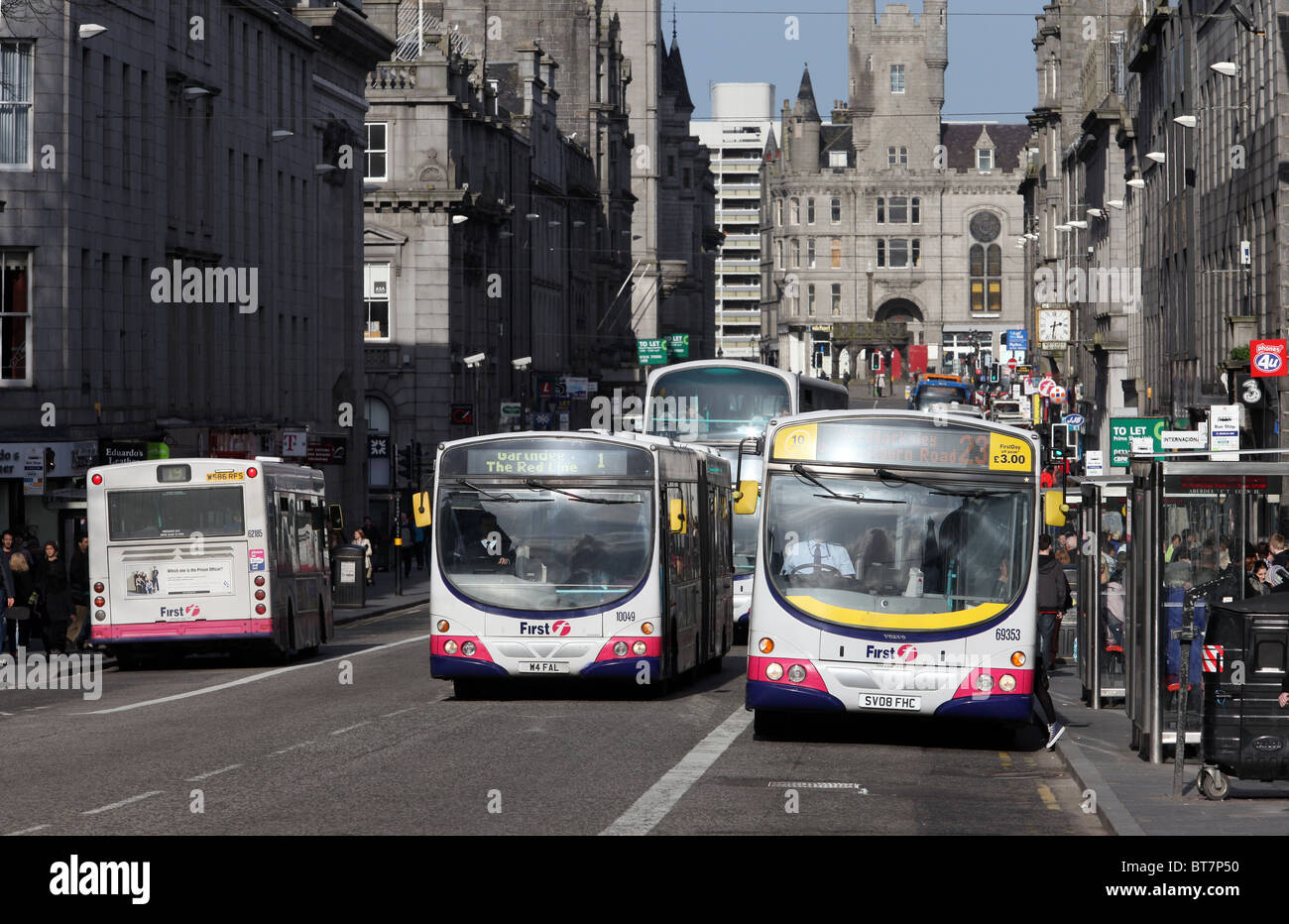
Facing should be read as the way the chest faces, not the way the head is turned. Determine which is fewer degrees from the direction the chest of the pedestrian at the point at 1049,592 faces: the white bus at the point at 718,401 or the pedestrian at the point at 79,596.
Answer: the pedestrian

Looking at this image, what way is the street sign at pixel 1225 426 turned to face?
toward the camera

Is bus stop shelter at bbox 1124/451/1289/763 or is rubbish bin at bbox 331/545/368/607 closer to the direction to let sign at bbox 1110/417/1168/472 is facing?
the bus stop shelter

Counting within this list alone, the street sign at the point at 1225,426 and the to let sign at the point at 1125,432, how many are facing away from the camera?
0

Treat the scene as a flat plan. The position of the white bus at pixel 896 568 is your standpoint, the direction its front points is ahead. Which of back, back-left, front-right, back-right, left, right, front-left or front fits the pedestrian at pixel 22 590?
back-right

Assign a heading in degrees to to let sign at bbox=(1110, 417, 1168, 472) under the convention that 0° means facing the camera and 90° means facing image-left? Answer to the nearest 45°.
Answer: approximately 0°

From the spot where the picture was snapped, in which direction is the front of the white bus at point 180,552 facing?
facing away from the viewer

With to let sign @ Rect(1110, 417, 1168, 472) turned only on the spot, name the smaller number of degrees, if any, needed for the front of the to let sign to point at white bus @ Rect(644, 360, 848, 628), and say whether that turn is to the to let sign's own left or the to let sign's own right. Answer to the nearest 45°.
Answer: approximately 135° to the to let sign's own right

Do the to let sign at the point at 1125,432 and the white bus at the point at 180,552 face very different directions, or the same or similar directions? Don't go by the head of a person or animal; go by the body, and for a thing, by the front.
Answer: very different directions

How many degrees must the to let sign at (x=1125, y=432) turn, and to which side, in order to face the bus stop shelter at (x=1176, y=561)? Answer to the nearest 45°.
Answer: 0° — it already faces it

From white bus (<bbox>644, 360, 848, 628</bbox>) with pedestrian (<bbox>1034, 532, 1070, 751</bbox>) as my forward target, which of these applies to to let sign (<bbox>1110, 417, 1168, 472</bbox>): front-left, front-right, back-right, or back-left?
front-left

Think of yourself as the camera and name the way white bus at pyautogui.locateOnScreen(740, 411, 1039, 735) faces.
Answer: facing the viewer

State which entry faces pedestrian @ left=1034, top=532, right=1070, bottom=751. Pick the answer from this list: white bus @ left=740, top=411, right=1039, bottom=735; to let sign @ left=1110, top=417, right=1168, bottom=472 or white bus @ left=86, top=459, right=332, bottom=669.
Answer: the to let sign

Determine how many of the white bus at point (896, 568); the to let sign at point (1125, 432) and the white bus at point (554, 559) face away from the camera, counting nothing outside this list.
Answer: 0

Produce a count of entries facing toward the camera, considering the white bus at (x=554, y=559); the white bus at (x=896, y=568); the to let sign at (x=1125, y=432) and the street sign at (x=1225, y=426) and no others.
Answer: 4

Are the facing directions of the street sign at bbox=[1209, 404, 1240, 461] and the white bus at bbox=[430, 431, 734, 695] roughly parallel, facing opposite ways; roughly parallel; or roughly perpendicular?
roughly parallel
